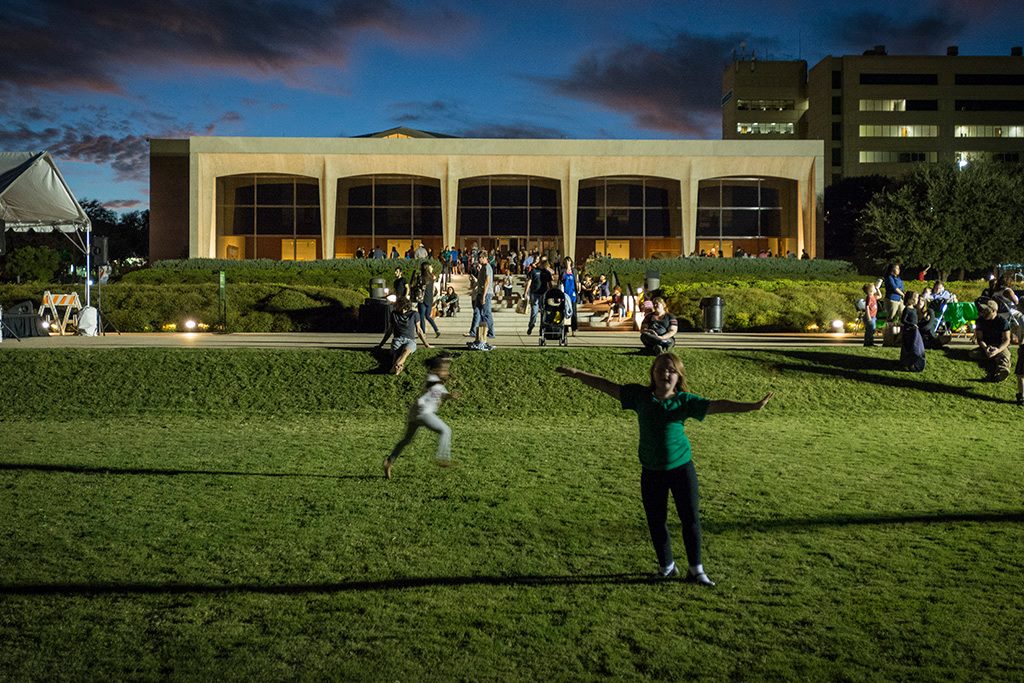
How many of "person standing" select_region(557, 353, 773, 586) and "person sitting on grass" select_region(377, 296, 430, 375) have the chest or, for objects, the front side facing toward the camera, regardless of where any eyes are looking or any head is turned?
2

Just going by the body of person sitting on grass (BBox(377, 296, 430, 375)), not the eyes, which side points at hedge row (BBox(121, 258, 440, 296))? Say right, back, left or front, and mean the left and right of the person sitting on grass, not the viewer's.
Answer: back

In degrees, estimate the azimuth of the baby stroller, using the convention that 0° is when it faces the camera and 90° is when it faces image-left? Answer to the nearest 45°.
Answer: approximately 0°

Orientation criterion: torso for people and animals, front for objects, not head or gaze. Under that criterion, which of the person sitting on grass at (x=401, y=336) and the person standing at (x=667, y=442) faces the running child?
the person sitting on grass

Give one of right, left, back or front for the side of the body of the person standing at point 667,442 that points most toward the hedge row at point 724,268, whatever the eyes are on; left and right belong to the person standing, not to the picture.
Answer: back

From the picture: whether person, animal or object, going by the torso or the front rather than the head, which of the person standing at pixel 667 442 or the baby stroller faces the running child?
the baby stroller

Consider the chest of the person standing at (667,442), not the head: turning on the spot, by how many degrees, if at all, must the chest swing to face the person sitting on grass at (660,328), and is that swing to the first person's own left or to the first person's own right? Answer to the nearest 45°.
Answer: approximately 180°
